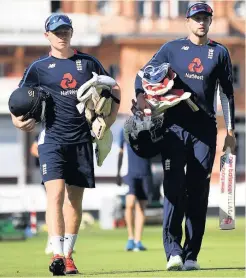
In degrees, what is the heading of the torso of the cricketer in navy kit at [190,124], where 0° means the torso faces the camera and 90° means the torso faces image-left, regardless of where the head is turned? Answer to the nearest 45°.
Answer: approximately 0°

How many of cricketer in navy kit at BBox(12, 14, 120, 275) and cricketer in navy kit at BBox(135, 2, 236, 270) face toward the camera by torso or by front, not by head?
2

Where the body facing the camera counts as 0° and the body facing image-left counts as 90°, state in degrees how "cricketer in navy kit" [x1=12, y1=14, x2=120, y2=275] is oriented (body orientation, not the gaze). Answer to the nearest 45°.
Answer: approximately 0°

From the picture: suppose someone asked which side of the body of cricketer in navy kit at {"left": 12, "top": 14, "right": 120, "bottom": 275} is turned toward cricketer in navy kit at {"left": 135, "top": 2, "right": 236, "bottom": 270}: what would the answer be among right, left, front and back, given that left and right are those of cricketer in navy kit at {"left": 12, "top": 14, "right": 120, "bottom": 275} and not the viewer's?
left

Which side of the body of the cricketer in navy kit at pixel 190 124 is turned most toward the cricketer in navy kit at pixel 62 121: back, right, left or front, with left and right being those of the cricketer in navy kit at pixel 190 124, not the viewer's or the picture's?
right
